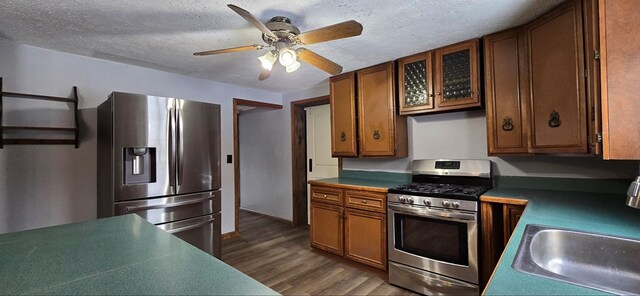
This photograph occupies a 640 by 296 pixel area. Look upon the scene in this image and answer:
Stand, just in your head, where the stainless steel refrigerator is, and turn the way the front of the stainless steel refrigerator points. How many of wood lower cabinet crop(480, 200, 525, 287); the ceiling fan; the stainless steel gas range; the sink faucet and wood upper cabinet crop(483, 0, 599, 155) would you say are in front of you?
5

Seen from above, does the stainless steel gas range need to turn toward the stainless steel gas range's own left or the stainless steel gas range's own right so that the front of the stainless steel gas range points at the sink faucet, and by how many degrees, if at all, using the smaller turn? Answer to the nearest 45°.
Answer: approximately 90° to the stainless steel gas range's own left

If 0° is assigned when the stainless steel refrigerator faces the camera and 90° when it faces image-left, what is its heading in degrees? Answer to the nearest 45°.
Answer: approximately 315°

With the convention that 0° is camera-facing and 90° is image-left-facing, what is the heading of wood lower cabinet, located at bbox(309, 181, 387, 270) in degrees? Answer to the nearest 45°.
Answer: approximately 45°

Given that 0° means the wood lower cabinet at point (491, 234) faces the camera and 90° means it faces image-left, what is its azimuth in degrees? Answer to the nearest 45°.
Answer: approximately 45°

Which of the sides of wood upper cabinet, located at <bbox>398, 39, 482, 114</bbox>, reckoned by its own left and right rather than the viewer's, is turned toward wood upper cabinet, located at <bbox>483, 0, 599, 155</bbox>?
left

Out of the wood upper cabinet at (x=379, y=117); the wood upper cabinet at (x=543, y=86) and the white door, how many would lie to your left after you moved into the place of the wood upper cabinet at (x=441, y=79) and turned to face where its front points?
1

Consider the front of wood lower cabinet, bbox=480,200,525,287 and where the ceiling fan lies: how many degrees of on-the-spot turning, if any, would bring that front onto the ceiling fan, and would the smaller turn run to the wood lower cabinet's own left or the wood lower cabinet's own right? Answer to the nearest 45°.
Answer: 0° — it already faces it
